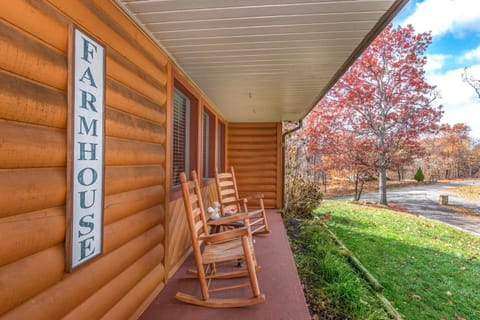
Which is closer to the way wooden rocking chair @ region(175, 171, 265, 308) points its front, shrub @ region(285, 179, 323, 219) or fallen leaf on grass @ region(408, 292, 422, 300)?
the fallen leaf on grass

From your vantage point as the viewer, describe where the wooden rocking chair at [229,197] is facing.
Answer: facing the viewer and to the right of the viewer

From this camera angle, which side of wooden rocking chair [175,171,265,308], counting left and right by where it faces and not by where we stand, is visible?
right

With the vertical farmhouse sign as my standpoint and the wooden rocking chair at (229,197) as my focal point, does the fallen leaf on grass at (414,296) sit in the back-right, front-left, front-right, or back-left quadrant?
front-right

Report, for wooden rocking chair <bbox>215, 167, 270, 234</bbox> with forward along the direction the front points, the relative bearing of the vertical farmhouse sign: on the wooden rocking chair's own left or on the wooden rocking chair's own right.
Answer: on the wooden rocking chair's own right

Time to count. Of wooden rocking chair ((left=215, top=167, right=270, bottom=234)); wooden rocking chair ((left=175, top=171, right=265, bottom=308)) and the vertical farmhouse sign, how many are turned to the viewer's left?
0

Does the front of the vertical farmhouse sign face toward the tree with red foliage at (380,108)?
no

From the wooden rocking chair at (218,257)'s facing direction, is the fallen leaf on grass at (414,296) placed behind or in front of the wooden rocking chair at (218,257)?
in front

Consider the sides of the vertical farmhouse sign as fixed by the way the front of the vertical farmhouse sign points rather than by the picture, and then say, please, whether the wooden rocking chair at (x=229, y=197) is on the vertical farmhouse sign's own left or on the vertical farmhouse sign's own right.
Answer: on the vertical farmhouse sign's own left

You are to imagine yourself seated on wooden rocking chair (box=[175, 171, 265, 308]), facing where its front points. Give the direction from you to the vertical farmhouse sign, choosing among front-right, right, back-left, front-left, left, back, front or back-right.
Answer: back-right

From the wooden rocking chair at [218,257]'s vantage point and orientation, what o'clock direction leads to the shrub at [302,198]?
The shrub is roughly at 10 o'clock from the wooden rocking chair.

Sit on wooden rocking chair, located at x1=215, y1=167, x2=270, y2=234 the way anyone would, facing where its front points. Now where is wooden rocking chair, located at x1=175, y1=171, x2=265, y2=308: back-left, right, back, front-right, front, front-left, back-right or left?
front-right

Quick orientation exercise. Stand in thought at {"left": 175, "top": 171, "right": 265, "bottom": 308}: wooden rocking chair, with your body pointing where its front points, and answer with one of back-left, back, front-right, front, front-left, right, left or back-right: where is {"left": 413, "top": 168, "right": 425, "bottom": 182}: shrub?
front-left

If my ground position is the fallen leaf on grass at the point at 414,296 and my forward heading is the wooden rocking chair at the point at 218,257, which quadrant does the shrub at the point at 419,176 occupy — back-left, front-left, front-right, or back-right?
back-right

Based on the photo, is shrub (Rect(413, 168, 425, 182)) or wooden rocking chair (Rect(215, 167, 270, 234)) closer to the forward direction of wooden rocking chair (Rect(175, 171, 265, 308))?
the shrub

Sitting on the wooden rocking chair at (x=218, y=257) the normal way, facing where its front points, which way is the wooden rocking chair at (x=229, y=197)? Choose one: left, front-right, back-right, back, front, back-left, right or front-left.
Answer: left

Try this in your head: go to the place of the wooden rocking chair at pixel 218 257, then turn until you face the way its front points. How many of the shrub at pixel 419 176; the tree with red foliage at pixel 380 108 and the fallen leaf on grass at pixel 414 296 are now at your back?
0
